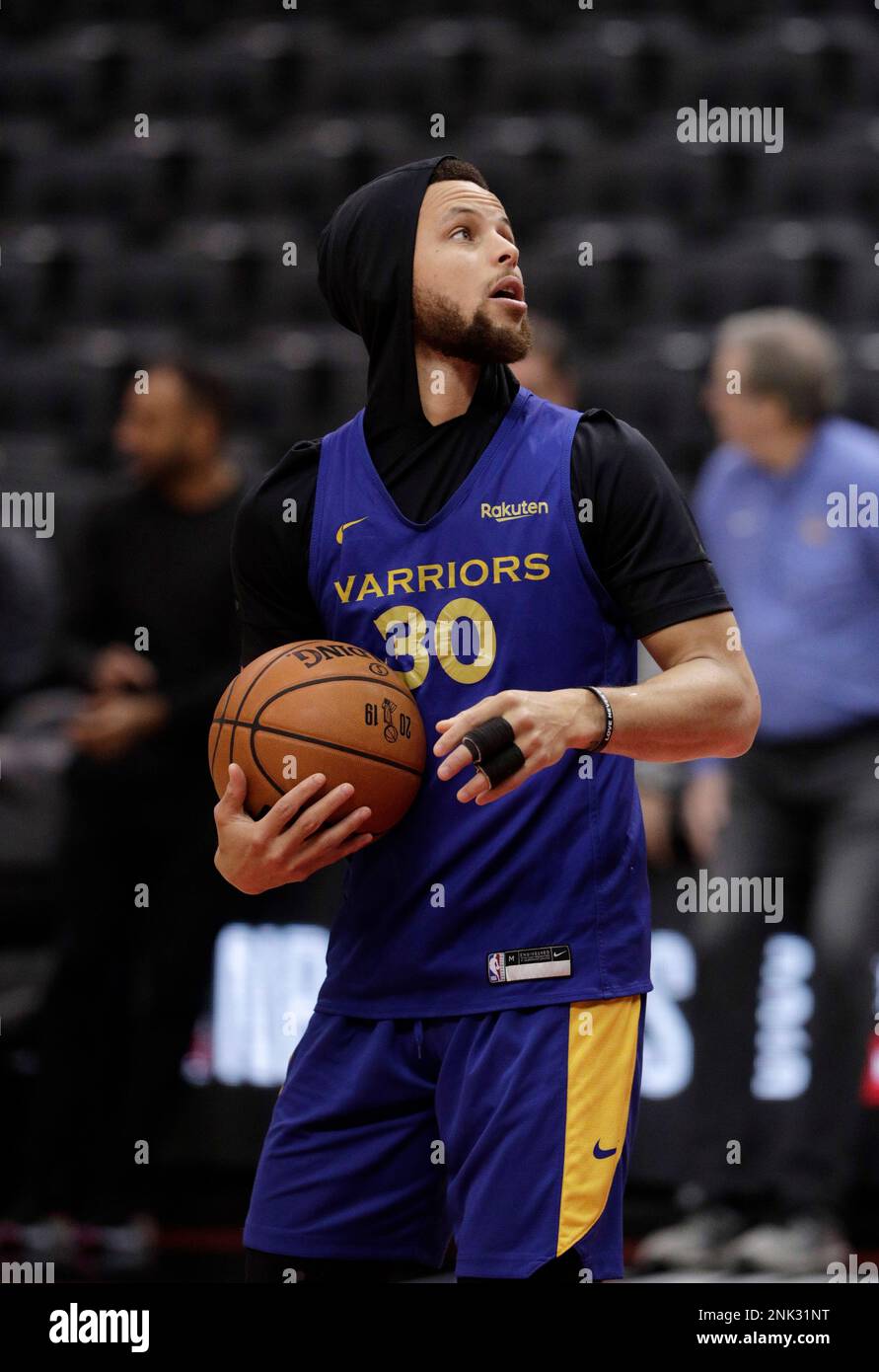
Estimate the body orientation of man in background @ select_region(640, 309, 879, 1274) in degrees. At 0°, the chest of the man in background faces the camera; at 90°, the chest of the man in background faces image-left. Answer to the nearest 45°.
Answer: approximately 45°

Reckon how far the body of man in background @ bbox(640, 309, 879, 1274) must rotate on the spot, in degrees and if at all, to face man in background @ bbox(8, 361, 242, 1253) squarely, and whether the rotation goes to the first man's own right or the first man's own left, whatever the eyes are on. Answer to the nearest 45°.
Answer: approximately 45° to the first man's own right
